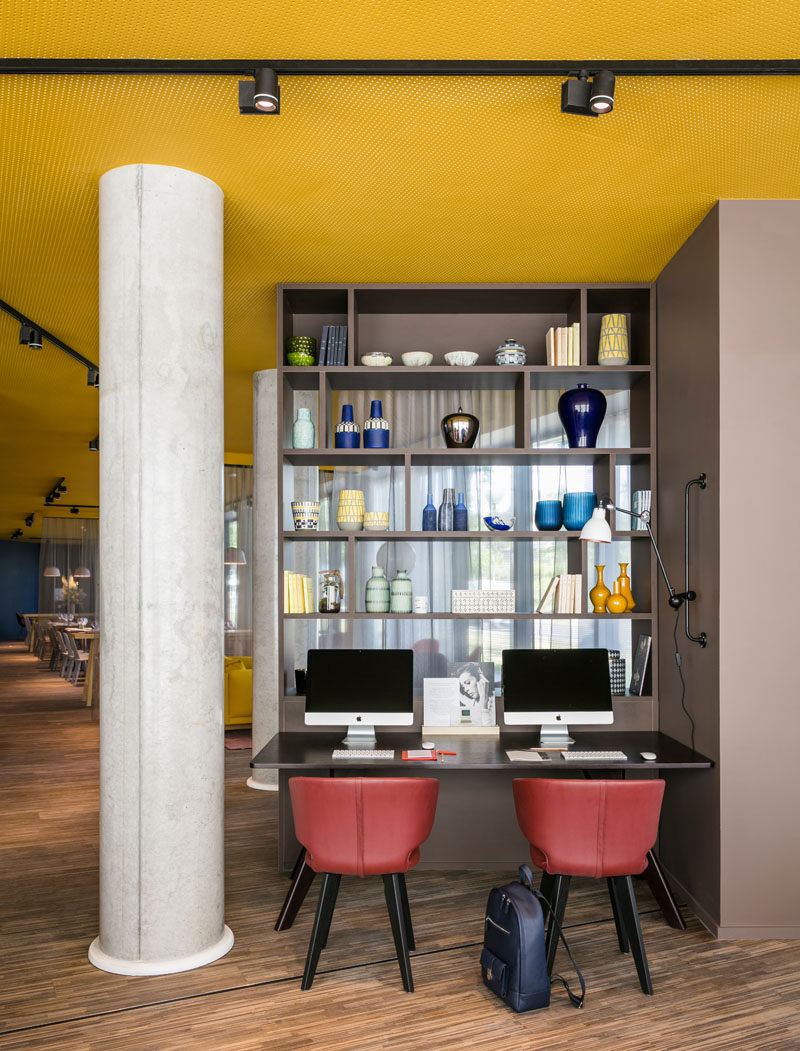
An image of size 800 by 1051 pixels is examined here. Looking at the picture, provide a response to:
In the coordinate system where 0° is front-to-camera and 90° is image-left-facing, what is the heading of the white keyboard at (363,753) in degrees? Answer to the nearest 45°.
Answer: approximately 0°

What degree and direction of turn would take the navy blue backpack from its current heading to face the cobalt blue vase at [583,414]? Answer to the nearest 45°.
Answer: approximately 135° to its right

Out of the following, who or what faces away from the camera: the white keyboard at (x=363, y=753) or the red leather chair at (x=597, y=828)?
the red leather chair

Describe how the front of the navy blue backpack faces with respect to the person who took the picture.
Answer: facing the viewer and to the left of the viewer

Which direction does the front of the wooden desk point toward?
toward the camera

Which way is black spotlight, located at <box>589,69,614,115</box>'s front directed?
toward the camera

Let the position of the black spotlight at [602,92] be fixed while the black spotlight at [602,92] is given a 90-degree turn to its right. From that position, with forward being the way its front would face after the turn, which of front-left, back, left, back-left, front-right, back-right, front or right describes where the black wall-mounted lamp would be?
right

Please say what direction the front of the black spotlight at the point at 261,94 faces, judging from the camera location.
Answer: facing the viewer

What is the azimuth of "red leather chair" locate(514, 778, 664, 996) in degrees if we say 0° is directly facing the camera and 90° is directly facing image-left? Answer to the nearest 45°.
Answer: approximately 180°
